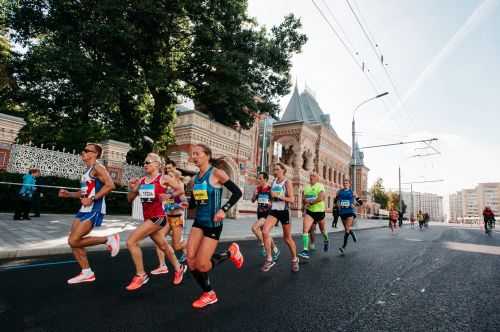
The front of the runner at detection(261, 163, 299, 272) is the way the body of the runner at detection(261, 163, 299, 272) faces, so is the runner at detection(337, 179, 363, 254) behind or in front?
behind

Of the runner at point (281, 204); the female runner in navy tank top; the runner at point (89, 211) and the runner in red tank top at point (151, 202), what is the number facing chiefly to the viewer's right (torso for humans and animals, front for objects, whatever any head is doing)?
0

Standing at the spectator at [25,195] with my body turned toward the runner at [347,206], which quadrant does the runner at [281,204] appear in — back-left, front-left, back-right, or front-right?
front-right

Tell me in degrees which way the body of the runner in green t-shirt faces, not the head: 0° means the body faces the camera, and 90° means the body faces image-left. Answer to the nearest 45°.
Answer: approximately 45°

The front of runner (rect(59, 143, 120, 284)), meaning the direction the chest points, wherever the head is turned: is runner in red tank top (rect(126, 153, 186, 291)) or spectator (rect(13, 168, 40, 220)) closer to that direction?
the spectator

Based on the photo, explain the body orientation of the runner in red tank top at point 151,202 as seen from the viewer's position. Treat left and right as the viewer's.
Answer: facing the viewer and to the left of the viewer

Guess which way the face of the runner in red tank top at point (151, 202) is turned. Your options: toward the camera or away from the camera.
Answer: toward the camera

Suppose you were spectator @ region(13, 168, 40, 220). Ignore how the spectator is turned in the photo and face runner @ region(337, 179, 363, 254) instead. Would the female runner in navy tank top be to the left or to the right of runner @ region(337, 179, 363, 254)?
right

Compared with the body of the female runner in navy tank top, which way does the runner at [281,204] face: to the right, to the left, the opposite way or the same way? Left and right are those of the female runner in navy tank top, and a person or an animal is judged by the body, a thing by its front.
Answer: the same way

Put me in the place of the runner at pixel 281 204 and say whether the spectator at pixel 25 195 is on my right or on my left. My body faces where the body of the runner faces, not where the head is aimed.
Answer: on my right

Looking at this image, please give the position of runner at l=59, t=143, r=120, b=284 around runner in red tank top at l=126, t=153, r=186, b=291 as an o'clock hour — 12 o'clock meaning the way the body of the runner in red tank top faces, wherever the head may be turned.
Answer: The runner is roughly at 2 o'clock from the runner in red tank top.

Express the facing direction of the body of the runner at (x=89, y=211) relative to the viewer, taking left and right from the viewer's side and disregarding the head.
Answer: facing to the left of the viewer
